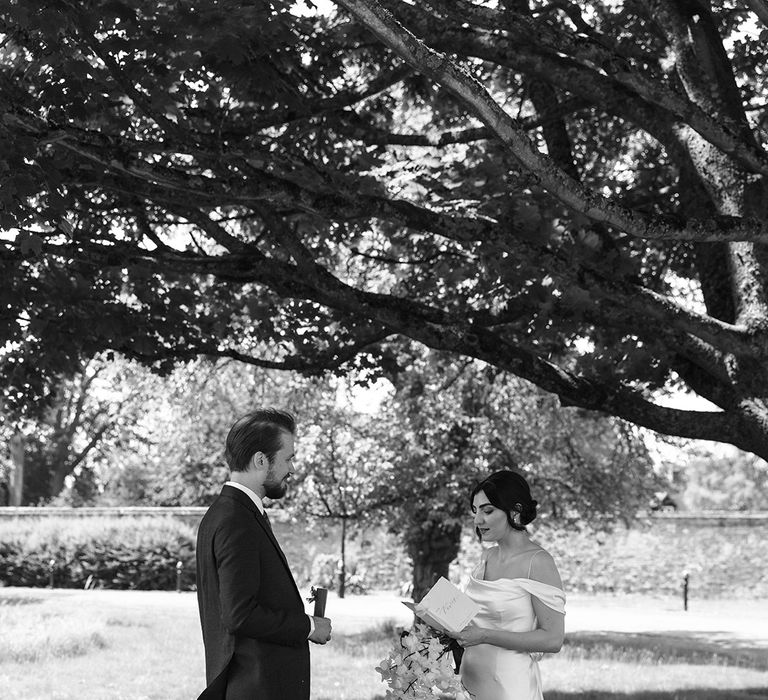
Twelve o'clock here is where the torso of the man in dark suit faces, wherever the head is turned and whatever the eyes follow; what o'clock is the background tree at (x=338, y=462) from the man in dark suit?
The background tree is roughly at 9 o'clock from the man in dark suit.

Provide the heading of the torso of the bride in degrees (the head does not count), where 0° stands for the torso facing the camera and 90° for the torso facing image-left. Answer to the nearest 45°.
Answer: approximately 45°

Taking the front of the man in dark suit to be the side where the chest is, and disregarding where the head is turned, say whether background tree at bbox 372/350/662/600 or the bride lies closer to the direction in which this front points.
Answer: the bride

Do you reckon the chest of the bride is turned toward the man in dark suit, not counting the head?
yes

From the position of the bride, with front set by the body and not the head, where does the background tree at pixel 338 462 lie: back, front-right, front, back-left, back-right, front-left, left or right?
back-right

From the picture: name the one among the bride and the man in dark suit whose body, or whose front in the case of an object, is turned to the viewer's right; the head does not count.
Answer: the man in dark suit

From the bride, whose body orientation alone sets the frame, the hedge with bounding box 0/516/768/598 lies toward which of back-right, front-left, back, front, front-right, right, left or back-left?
back-right

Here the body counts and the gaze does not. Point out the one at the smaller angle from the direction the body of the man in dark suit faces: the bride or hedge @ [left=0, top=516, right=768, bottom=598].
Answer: the bride

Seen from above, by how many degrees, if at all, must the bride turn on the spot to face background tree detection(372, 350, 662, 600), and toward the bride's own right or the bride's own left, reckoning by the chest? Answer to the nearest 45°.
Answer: approximately 135° to the bride's own right

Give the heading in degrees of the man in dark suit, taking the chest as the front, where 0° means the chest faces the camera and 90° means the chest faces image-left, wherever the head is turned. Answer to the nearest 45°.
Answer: approximately 270°

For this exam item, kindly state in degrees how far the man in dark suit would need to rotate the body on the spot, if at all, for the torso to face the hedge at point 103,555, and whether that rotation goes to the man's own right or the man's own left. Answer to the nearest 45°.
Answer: approximately 90° to the man's own left

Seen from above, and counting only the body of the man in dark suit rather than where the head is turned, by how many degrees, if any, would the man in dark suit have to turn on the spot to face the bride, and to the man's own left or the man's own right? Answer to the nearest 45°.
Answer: approximately 45° to the man's own left

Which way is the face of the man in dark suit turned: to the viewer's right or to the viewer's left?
to the viewer's right

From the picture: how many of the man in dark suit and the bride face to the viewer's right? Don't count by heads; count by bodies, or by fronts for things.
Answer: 1
